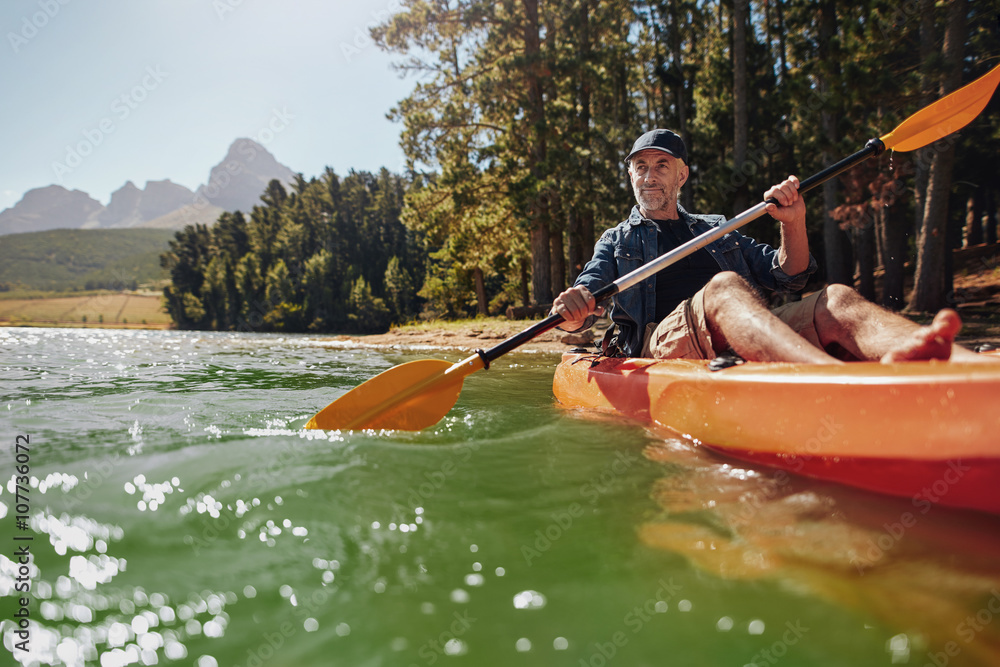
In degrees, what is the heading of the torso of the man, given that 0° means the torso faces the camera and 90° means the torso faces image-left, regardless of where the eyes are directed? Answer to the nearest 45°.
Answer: approximately 315°
